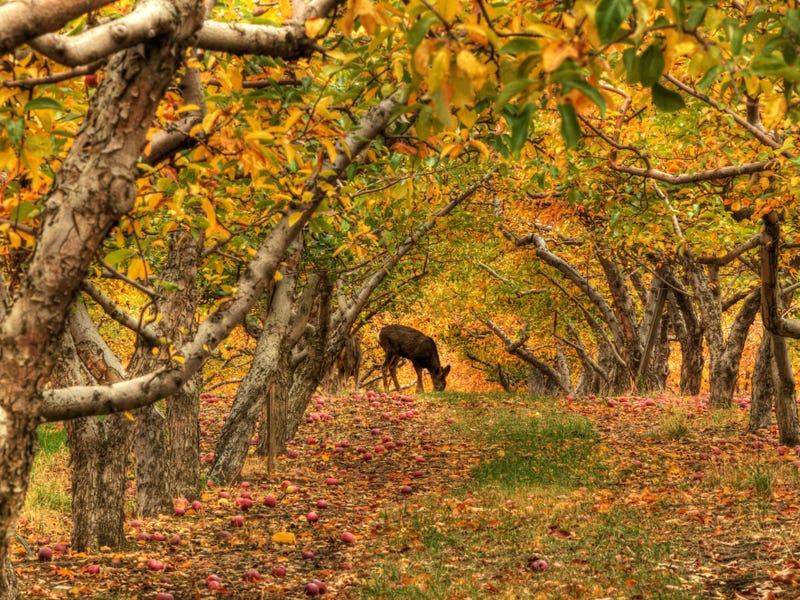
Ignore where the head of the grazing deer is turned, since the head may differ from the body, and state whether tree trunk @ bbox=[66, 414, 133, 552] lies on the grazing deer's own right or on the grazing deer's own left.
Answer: on the grazing deer's own right

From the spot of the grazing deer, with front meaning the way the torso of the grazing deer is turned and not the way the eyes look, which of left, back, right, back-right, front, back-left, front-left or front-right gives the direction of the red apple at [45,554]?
right

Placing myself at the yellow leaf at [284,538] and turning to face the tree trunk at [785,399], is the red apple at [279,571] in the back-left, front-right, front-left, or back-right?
back-right

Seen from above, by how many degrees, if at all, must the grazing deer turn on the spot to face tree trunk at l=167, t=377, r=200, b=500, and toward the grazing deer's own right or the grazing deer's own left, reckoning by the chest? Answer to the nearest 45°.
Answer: approximately 90° to the grazing deer's own right

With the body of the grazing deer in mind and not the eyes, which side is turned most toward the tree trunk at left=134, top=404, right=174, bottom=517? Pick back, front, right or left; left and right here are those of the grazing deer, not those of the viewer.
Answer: right

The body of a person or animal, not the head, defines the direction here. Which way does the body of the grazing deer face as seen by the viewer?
to the viewer's right
